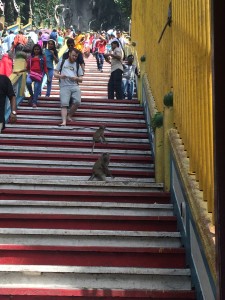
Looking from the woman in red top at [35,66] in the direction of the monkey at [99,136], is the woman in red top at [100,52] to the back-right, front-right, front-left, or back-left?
back-left

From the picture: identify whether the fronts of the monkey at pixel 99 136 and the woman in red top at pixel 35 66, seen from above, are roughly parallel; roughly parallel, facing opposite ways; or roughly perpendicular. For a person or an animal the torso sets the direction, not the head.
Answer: roughly perpendicular

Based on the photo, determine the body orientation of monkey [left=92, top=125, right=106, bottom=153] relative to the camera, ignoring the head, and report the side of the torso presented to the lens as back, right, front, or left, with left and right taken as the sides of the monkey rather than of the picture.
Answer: right

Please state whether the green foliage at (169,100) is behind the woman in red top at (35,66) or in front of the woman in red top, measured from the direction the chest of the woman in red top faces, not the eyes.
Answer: in front

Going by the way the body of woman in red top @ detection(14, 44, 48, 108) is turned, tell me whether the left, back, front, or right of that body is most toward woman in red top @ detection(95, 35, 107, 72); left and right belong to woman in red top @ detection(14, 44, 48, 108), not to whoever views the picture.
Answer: back
